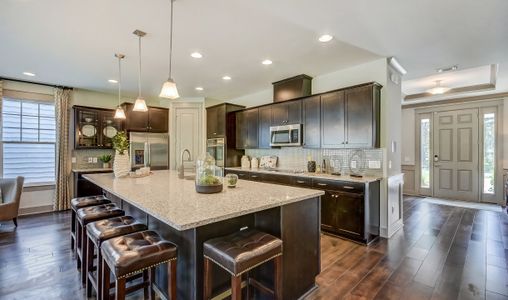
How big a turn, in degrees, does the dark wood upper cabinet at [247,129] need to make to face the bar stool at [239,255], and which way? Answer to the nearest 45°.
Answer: approximately 45° to its left

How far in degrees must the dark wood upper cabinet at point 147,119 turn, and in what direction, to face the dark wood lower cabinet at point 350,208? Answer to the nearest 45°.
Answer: approximately 45° to its left

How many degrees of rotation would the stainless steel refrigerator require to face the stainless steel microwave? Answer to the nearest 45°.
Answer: approximately 45° to its left

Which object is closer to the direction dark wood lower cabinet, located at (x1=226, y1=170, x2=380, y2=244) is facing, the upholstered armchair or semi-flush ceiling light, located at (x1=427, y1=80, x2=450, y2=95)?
the upholstered armchair

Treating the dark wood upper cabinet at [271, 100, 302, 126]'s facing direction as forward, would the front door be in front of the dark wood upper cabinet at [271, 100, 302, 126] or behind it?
behind

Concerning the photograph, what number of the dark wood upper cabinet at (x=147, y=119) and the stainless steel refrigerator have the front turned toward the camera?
2

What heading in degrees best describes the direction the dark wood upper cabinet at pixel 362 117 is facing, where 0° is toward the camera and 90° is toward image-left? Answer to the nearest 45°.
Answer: approximately 45°

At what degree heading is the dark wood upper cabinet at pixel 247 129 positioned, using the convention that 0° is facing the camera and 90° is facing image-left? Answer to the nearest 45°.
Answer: approximately 45°

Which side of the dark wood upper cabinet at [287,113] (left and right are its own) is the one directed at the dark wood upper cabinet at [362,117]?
left

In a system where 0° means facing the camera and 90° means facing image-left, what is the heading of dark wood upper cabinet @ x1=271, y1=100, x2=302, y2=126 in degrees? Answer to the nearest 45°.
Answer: approximately 45°

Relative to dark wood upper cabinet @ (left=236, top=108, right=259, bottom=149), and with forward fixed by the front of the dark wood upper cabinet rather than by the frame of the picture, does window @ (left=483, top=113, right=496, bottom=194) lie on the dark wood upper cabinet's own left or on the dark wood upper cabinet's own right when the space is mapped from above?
on the dark wood upper cabinet's own left
